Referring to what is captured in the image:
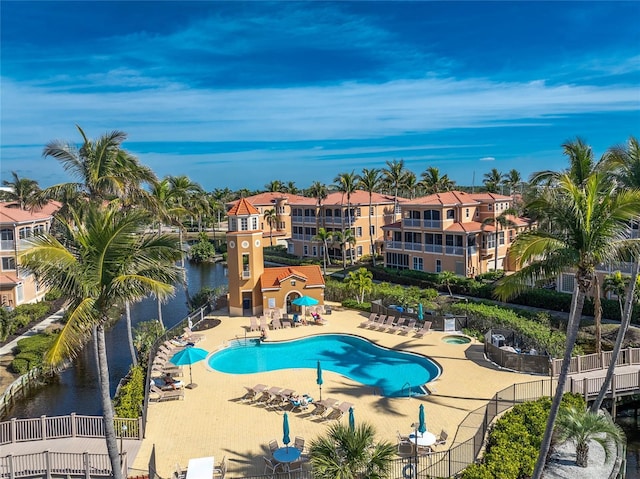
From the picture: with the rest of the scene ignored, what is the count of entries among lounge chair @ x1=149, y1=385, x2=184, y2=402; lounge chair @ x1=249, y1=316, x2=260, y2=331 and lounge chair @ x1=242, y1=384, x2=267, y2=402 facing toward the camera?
1

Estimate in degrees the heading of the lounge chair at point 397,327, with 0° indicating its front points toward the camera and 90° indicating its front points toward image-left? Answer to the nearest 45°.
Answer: approximately 45°

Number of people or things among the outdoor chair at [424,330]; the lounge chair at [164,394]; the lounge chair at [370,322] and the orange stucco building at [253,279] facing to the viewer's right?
1

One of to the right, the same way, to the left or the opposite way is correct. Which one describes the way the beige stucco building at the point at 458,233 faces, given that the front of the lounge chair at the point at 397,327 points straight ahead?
the same way

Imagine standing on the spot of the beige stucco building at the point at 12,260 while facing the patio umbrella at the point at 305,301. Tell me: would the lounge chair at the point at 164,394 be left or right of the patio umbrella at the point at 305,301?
right

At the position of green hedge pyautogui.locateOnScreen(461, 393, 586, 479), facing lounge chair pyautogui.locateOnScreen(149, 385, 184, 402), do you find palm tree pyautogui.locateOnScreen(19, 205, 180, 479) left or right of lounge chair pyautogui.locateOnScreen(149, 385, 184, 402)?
left

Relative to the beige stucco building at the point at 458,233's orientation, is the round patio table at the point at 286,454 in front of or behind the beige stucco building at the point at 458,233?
in front

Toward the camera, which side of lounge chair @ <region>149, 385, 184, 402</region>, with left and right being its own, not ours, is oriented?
right

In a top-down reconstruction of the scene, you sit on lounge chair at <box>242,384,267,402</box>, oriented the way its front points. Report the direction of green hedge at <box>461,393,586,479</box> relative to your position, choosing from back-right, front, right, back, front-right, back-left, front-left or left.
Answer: right

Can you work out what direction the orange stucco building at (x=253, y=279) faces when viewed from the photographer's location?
facing the viewer

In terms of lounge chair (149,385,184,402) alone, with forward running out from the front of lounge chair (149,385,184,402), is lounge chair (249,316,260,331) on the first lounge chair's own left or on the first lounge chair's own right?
on the first lounge chair's own left

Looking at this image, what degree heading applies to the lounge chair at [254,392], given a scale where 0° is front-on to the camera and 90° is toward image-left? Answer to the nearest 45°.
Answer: approximately 225°

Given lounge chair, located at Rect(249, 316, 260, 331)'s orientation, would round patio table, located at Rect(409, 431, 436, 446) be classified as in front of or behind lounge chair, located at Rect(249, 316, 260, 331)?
in front

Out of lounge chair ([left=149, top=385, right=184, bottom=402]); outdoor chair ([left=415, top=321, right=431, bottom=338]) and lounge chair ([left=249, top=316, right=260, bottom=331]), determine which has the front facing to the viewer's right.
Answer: lounge chair ([left=149, top=385, right=184, bottom=402])

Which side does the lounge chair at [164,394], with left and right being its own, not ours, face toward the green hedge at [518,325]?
front

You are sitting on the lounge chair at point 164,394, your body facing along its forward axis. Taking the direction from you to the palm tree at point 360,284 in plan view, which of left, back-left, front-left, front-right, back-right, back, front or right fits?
front-left
